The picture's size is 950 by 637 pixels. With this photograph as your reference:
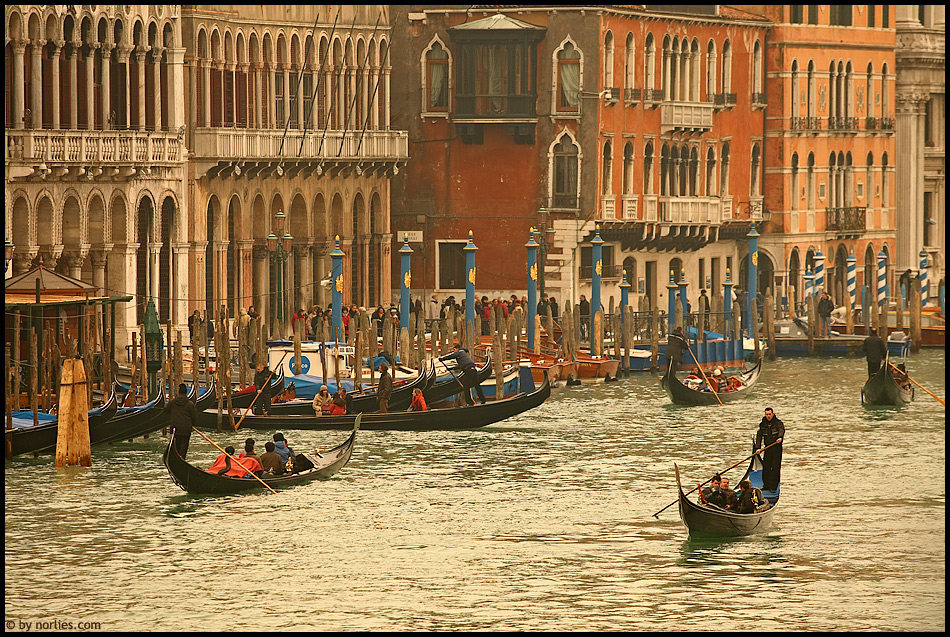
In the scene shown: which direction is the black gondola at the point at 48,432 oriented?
to the viewer's right

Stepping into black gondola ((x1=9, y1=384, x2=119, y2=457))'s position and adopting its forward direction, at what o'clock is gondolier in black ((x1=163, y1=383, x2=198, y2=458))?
The gondolier in black is roughly at 1 o'clock from the black gondola.

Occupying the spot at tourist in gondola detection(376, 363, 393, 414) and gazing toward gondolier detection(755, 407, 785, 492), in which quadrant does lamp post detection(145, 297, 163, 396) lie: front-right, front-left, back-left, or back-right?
back-right

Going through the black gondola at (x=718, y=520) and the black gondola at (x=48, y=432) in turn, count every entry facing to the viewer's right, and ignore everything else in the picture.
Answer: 1

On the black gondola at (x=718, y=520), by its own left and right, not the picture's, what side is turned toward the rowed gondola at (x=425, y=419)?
right

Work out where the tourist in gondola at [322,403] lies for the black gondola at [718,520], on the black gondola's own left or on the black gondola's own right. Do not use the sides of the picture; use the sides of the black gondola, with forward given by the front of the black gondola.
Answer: on the black gondola's own right

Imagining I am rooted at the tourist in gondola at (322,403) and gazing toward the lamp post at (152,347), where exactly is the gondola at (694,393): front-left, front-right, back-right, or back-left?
back-right

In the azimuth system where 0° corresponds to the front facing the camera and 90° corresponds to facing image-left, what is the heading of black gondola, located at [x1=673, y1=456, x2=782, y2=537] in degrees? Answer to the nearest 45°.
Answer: approximately 45°
